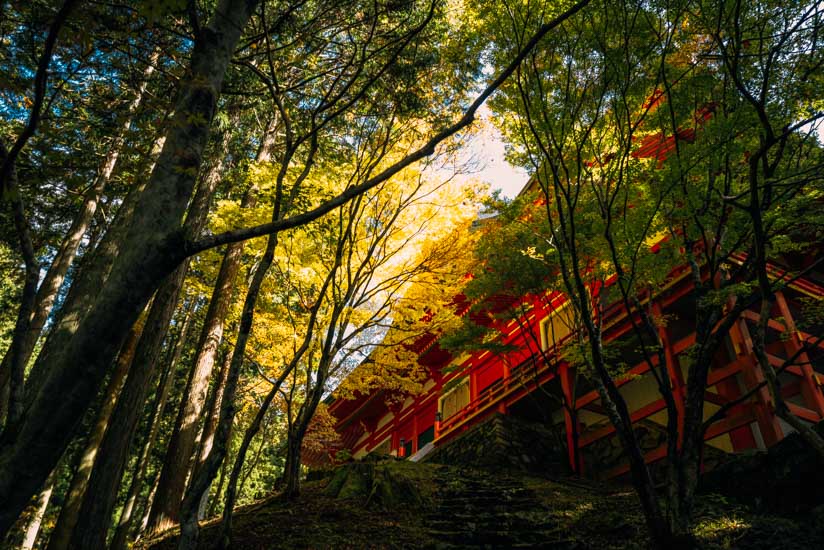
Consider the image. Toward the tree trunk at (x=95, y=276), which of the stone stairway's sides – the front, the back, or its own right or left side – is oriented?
right

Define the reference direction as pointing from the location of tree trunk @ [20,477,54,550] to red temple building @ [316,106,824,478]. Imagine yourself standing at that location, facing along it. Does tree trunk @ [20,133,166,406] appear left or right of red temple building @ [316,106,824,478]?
right

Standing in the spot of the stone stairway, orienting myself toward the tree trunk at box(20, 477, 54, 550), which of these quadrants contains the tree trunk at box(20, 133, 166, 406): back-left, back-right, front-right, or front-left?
front-left

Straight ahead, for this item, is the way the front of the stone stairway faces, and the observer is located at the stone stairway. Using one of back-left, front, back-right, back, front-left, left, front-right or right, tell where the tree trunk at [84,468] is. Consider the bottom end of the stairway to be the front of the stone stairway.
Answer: right

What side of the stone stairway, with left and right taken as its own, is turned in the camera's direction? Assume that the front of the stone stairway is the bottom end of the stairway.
front

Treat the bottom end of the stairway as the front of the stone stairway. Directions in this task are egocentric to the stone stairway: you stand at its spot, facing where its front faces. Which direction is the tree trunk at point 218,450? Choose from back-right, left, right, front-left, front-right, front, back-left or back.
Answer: front-right
